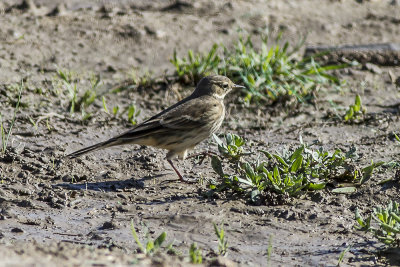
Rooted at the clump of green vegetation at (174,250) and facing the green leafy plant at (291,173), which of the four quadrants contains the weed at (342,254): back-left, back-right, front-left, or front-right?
front-right

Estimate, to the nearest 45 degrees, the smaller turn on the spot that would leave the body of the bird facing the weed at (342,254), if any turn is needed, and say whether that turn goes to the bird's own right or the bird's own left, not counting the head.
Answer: approximately 45° to the bird's own right

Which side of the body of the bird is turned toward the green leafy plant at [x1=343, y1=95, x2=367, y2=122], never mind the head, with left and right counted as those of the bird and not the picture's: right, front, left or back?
front

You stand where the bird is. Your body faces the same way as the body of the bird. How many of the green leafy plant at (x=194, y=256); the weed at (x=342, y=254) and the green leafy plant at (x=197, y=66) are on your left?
1

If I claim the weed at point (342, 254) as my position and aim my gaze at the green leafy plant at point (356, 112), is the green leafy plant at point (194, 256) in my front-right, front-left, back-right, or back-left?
back-left

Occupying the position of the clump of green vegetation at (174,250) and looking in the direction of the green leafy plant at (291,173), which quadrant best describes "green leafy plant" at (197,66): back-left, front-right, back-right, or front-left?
front-left

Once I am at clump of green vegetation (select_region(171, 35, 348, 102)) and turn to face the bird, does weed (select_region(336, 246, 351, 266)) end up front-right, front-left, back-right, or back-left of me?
front-left

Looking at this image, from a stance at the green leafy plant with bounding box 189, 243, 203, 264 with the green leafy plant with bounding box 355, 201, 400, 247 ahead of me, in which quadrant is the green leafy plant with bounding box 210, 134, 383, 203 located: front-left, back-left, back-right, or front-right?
front-left

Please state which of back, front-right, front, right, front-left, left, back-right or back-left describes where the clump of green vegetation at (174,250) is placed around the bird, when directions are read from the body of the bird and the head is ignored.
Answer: right

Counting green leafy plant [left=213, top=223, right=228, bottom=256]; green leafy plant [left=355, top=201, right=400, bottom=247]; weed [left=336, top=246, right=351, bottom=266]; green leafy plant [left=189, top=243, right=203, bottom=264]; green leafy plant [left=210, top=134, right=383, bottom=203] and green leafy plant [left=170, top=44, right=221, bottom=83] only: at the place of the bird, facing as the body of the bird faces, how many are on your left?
1

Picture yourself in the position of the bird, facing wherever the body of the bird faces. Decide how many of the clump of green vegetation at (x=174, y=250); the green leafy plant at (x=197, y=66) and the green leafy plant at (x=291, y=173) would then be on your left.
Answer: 1

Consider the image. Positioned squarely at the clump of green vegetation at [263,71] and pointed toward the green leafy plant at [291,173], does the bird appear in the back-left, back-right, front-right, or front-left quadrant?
front-right

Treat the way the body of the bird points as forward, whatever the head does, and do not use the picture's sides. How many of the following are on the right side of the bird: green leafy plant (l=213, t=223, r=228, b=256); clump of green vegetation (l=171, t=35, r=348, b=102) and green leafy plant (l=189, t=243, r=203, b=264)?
2

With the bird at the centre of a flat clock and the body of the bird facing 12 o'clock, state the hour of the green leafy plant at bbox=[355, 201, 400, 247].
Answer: The green leafy plant is roughly at 2 o'clock from the bird.

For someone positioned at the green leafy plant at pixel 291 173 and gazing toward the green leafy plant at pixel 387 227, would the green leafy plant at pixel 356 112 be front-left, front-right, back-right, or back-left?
back-left

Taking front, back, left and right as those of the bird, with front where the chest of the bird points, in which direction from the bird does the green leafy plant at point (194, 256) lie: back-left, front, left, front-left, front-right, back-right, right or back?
right

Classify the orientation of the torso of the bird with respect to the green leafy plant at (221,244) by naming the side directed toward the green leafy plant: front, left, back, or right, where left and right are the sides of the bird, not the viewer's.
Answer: right

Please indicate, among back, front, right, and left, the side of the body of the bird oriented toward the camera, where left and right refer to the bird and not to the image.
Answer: right

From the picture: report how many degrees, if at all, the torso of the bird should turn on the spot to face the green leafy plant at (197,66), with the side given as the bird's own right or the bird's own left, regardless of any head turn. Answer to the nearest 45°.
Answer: approximately 90° to the bird's own left
